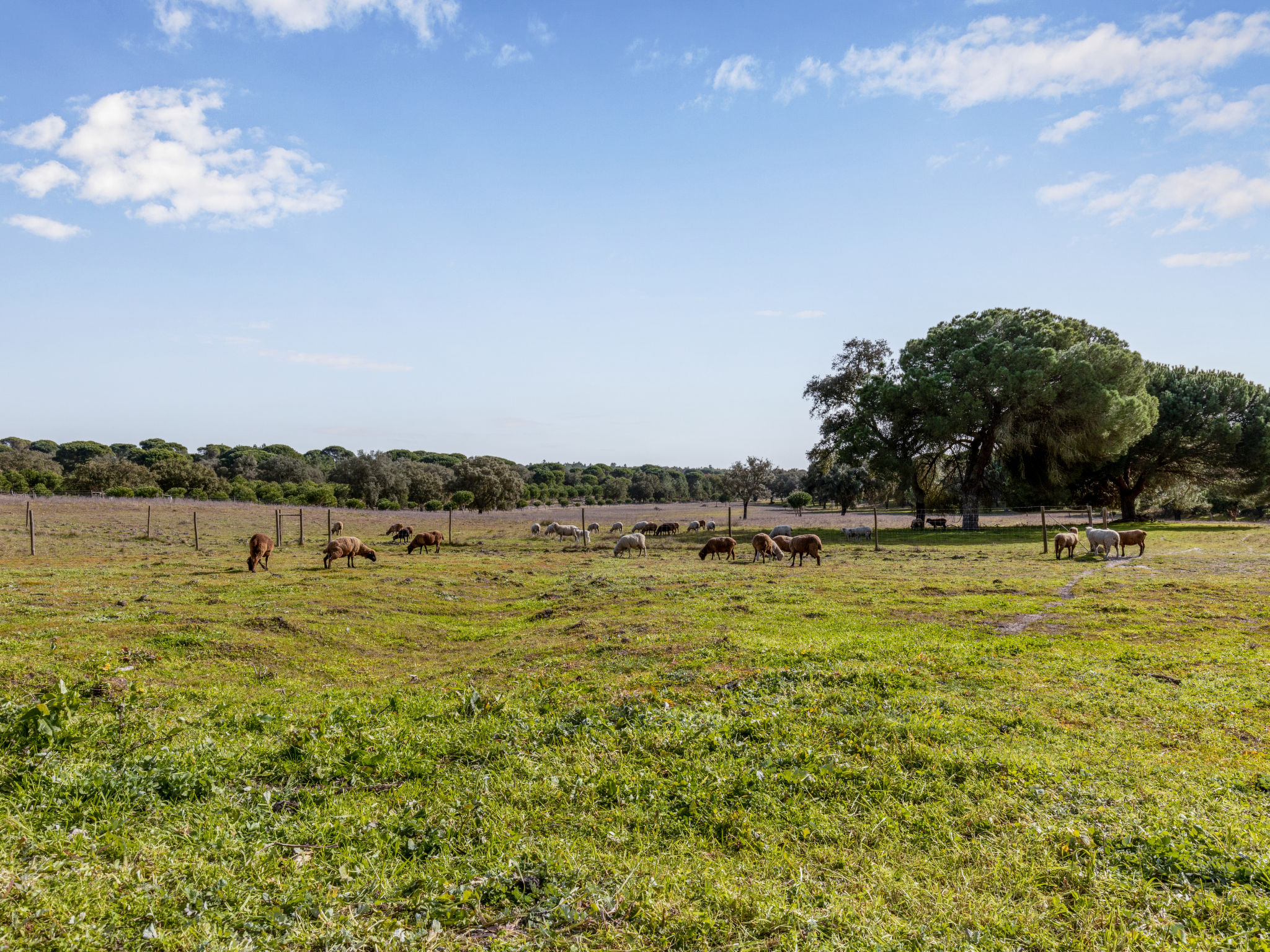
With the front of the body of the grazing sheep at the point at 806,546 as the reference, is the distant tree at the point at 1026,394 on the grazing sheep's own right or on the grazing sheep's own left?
on the grazing sheep's own left

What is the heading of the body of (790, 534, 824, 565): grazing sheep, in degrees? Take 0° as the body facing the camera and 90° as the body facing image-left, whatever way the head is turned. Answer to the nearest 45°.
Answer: approximately 90°

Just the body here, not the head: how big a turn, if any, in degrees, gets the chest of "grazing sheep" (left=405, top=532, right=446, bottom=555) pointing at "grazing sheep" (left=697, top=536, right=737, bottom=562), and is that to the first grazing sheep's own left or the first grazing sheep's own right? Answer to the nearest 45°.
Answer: approximately 135° to the first grazing sheep's own left

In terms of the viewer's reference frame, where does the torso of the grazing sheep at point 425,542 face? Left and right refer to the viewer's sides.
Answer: facing to the left of the viewer

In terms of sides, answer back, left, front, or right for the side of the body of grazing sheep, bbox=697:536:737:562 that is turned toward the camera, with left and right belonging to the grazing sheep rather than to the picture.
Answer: left

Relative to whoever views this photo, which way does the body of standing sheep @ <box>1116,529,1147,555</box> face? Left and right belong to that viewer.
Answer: facing to the left of the viewer

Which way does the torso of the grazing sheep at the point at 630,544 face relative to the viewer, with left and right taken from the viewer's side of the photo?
facing to the left of the viewer

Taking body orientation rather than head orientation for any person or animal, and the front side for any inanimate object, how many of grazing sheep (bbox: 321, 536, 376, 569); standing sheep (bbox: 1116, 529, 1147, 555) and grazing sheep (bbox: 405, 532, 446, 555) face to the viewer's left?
2

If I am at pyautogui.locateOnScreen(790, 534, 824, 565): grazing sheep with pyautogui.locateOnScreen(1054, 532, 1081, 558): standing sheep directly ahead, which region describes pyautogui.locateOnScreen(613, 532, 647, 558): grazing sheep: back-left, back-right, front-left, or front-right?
back-left

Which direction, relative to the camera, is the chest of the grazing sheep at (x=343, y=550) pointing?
to the viewer's right
